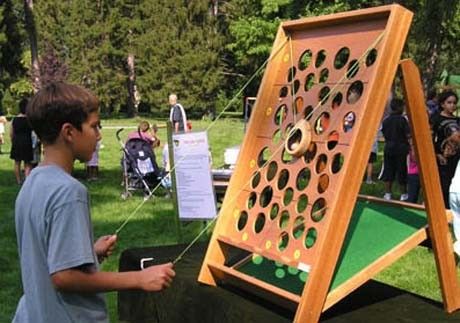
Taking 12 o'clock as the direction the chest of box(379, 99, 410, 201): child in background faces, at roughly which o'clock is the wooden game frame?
The wooden game frame is roughly at 6 o'clock from the child in background.

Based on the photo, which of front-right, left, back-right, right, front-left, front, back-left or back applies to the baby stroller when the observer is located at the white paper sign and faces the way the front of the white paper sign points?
back

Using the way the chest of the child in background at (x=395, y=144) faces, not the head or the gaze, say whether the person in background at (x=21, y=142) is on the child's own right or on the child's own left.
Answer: on the child's own left

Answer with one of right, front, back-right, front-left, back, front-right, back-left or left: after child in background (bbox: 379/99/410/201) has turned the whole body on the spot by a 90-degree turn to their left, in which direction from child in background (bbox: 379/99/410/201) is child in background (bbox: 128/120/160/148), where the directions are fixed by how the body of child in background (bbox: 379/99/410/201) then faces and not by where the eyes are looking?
front

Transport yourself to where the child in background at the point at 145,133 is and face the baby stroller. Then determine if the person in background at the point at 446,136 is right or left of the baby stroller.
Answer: left

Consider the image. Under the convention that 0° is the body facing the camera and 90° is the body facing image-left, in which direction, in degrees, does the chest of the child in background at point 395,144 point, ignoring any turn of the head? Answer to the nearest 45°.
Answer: approximately 180°

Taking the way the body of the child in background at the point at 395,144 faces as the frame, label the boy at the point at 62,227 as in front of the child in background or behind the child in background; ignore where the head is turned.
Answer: behind

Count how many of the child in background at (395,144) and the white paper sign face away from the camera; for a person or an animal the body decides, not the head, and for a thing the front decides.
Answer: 1

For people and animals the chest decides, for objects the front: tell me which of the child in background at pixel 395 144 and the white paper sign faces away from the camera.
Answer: the child in background

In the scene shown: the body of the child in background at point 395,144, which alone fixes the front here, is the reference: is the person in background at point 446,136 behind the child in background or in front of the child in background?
behind

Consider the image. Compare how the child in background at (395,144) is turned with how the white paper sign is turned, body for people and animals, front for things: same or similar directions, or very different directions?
very different directions
